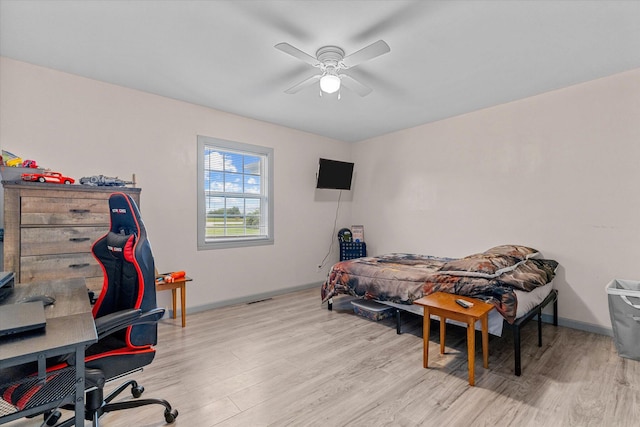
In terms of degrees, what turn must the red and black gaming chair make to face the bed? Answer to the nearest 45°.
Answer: approximately 135° to its left

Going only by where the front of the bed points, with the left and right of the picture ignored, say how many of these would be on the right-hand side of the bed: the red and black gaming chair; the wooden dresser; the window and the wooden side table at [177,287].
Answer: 0

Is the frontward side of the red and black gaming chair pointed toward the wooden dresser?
no

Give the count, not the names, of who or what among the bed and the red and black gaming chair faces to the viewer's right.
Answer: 0

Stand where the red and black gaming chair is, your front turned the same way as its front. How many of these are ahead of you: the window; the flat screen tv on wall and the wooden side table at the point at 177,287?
0

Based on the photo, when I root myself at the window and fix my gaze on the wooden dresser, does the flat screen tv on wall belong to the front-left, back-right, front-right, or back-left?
back-left

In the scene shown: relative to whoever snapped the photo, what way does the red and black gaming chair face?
facing the viewer and to the left of the viewer

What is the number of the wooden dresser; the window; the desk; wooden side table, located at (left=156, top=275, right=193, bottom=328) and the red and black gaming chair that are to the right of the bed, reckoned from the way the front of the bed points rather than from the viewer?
0

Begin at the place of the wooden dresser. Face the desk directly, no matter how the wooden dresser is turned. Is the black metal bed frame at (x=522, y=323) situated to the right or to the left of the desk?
left

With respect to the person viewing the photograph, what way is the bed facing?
facing away from the viewer and to the left of the viewer

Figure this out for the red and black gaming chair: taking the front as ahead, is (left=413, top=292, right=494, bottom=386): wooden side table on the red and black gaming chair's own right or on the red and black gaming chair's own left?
on the red and black gaming chair's own left

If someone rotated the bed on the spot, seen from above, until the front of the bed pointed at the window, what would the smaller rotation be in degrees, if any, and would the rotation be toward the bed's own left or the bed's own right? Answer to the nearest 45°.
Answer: approximately 45° to the bed's own left

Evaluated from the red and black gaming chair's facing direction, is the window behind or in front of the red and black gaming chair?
behind

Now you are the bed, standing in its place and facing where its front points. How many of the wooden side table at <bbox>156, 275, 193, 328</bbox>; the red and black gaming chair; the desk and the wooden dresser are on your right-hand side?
0
